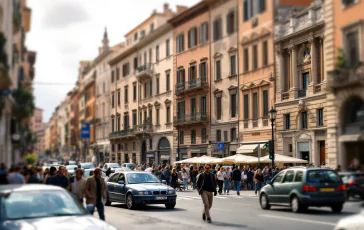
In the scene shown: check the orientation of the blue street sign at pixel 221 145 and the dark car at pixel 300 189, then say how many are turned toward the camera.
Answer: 1

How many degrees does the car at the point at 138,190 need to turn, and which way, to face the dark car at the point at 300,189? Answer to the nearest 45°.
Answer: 0° — it already faces it

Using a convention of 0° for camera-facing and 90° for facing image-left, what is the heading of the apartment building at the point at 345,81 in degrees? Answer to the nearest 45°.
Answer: approximately 45°

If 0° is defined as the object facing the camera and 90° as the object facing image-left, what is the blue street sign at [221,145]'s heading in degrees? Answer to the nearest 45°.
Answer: approximately 0°

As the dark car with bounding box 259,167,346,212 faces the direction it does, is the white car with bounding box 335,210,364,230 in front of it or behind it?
behind
